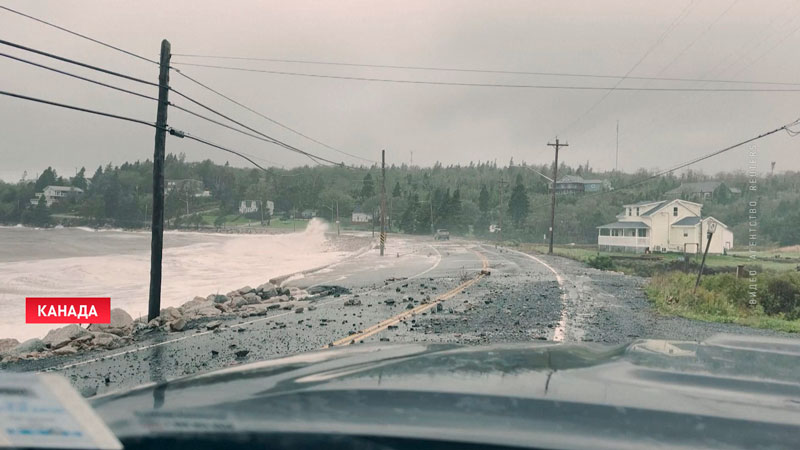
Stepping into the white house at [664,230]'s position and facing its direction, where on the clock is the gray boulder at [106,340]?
The gray boulder is roughly at 11 o'clock from the white house.

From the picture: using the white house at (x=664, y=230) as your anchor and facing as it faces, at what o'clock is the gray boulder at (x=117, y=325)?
The gray boulder is roughly at 11 o'clock from the white house.

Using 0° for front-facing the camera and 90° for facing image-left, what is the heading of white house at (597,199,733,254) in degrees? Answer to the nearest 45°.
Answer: approximately 45°

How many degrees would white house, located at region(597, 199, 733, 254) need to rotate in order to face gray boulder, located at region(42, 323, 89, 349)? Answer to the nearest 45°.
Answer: approximately 45° to its left

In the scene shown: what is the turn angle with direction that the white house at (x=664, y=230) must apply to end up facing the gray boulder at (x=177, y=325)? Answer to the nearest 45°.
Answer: approximately 45° to its left

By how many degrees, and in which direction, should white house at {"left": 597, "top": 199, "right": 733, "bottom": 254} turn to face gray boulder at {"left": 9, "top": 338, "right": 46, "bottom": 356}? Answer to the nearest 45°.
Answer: approximately 45° to its left

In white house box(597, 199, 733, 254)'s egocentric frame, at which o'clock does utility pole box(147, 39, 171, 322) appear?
The utility pole is roughly at 11 o'clock from the white house.

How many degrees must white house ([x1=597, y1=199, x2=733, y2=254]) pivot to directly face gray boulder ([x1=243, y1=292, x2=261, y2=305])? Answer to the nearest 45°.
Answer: approximately 45° to its left
